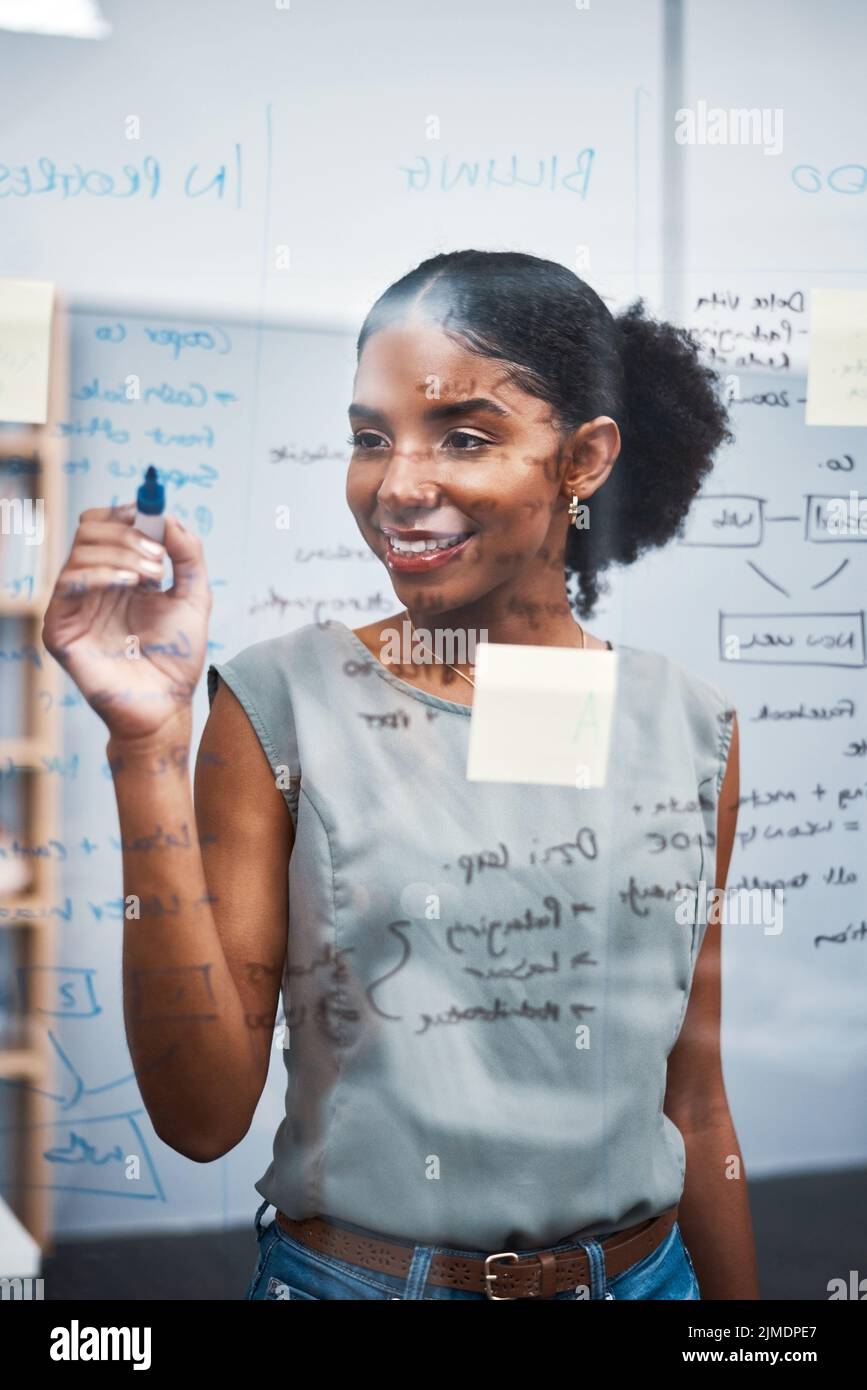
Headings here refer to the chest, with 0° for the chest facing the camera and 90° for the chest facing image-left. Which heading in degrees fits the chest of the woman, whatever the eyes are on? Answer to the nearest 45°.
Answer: approximately 0°
